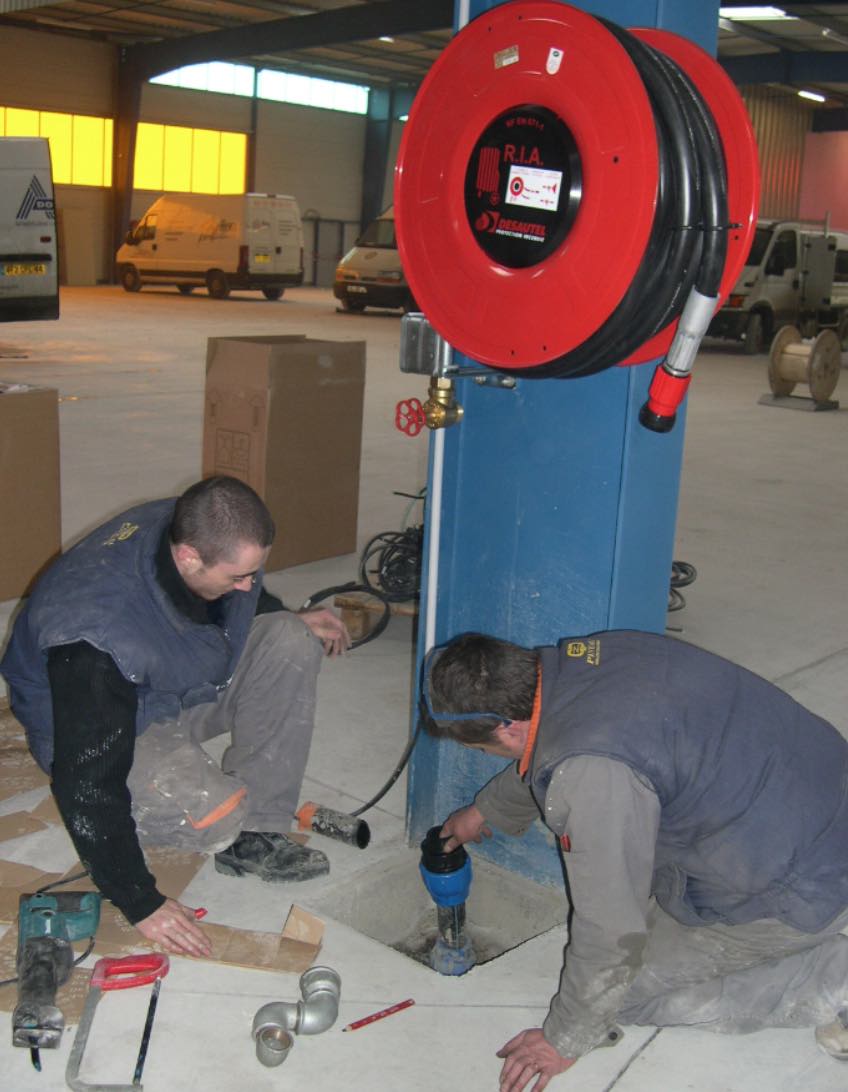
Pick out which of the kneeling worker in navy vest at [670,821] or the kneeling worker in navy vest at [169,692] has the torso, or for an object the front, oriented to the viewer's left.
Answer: the kneeling worker in navy vest at [670,821]

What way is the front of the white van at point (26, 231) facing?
away from the camera

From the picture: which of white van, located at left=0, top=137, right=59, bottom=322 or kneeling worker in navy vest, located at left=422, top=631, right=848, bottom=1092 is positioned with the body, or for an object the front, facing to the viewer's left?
the kneeling worker in navy vest

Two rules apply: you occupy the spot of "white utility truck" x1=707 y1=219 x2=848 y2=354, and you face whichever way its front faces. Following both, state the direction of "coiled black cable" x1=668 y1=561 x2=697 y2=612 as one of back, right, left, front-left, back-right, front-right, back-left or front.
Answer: front-left

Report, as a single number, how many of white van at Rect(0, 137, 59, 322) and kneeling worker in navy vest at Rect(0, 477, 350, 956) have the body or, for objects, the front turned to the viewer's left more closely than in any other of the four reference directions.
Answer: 0

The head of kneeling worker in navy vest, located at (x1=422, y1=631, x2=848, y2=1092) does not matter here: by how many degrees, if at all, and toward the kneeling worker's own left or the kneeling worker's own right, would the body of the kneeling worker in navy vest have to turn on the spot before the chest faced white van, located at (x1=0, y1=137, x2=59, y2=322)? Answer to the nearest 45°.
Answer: approximately 45° to the kneeling worker's own right

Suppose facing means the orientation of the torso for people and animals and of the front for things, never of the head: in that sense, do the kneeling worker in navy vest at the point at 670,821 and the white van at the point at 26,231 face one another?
no

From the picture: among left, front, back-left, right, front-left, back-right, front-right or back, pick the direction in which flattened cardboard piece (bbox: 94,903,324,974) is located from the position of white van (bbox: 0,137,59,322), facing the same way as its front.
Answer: back

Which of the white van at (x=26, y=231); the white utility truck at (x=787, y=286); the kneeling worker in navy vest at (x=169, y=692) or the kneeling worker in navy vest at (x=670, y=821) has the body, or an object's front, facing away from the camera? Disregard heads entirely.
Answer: the white van at (x=26, y=231)

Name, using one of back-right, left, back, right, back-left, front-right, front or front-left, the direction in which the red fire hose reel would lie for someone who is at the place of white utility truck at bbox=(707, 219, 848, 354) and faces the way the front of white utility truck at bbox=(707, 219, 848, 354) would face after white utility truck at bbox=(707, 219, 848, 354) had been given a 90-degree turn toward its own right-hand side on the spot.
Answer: back-left

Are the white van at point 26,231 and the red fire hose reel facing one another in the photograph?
no

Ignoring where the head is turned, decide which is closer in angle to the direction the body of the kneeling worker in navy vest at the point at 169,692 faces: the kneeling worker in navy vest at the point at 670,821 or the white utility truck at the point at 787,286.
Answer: the kneeling worker in navy vest

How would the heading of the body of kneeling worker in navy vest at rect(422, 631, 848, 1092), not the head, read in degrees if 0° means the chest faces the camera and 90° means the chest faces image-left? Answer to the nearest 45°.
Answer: approximately 90°

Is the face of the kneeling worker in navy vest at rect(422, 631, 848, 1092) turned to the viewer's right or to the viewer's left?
to the viewer's left

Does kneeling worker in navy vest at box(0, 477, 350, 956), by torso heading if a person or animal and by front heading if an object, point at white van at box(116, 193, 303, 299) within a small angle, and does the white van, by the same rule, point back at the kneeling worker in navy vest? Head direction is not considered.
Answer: no

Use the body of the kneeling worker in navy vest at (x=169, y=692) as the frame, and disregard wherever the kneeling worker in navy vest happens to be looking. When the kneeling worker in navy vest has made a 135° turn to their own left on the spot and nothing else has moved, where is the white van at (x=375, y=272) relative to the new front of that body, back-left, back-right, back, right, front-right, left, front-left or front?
front
